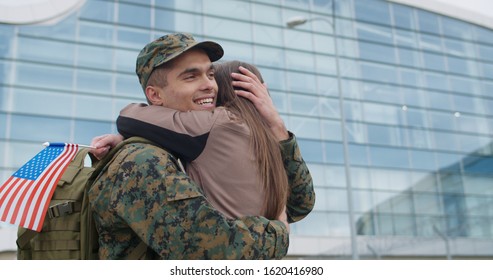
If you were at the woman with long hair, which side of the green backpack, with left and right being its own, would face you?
back

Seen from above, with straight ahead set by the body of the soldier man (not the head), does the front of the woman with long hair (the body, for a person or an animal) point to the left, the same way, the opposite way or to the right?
the opposite way

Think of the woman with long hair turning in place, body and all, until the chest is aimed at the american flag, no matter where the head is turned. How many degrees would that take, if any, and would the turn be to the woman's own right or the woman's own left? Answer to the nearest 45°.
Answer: approximately 45° to the woman's own left

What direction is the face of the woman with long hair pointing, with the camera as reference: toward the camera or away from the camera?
away from the camera

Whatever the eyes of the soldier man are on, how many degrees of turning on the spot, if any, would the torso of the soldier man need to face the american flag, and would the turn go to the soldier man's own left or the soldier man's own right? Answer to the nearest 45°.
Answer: approximately 180°

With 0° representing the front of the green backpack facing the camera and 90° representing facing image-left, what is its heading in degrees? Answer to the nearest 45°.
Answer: approximately 90°
